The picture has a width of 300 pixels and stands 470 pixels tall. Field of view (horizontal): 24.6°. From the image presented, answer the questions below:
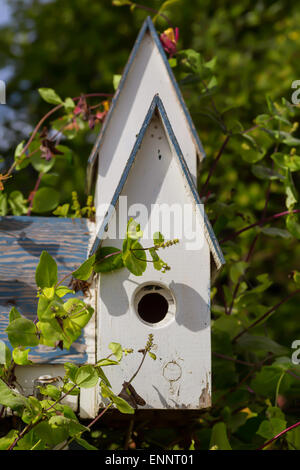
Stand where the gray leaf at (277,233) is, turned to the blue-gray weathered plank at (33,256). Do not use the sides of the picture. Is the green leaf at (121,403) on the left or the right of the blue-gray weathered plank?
left

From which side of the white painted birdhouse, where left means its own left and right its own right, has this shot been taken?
front

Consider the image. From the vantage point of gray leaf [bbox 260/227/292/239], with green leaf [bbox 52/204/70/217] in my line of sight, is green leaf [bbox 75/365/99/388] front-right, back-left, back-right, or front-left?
front-left
